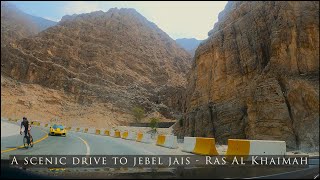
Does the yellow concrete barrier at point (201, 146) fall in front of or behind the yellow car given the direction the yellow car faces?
in front

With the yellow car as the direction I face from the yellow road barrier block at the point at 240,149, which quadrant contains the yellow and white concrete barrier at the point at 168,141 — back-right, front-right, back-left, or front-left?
front-right

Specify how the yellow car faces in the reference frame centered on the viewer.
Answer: facing the viewer and to the right of the viewer

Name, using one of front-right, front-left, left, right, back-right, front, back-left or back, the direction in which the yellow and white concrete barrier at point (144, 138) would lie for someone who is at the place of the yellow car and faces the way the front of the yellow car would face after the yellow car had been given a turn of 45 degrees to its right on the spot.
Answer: left

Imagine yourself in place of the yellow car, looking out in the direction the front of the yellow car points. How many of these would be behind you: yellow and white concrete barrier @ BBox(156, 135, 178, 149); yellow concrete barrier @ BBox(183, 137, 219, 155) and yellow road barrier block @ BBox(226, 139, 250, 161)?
0

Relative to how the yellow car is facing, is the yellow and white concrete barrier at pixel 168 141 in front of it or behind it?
in front
